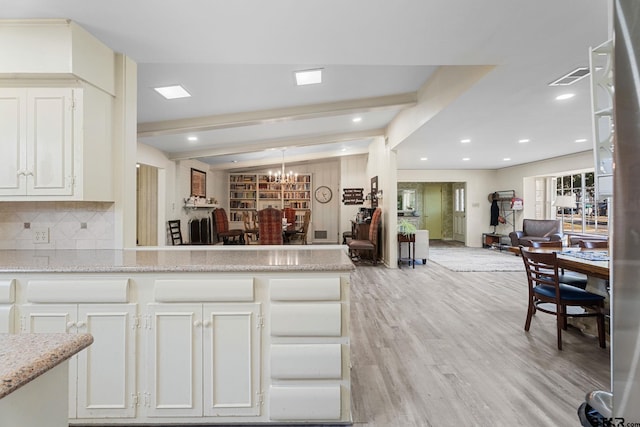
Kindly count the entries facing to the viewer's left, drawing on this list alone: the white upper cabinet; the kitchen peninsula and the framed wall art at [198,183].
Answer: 0

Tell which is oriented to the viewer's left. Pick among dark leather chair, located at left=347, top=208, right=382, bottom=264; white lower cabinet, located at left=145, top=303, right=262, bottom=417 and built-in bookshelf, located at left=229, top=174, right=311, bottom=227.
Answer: the dark leather chair

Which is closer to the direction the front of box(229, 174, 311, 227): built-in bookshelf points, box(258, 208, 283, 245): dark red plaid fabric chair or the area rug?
the dark red plaid fabric chair

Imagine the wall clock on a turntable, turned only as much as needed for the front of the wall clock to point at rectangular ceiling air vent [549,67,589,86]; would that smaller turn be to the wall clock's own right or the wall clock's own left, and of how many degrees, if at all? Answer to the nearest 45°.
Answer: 0° — it already faces it

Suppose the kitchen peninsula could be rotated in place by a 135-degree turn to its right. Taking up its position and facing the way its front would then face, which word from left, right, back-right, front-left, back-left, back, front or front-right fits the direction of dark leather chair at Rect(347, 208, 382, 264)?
right

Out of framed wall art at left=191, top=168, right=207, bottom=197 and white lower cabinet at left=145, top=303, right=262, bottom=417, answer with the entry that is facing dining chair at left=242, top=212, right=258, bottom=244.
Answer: the framed wall art

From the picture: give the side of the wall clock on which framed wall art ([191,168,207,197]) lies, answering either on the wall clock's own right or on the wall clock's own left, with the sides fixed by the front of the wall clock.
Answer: on the wall clock's own right

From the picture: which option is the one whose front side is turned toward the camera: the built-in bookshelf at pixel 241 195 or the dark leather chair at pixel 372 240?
the built-in bookshelf

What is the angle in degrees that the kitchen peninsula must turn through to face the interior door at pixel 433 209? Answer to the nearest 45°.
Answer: approximately 135° to its left

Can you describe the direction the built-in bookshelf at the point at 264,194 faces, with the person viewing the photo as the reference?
facing the viewer

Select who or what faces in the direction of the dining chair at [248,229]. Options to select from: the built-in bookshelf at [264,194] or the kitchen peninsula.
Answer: the built-in bookshelf

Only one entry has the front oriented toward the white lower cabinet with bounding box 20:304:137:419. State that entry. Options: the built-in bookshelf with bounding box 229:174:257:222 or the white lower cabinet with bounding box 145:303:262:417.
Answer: the built-in bookshelf

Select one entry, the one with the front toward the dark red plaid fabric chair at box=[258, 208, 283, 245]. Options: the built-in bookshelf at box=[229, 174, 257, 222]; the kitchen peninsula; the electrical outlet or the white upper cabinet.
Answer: the built-in bookshelf

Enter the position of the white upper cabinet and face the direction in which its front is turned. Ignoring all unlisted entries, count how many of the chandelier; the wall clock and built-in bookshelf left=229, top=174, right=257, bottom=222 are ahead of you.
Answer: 0

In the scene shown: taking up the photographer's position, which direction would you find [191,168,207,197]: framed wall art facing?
facing the viewer and to the right of the viewer

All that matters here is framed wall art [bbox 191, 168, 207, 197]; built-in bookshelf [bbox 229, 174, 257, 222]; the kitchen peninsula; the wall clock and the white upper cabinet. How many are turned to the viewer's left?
0

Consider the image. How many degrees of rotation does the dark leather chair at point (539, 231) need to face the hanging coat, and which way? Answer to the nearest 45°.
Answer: approximately 90° to its right

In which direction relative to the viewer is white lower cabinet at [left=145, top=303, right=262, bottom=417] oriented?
toward the camera
